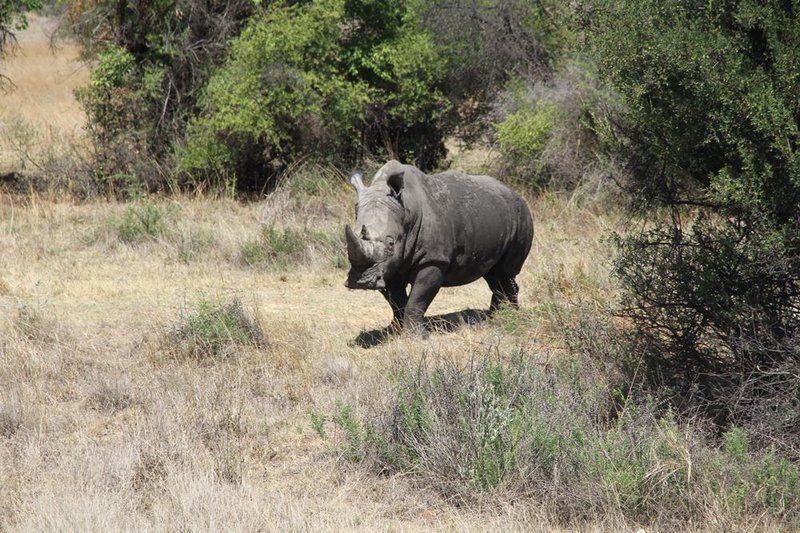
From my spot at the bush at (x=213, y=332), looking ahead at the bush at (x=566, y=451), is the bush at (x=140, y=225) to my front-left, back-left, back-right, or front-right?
back-left

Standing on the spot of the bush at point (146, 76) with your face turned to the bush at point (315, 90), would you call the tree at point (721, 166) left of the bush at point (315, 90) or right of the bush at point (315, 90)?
right

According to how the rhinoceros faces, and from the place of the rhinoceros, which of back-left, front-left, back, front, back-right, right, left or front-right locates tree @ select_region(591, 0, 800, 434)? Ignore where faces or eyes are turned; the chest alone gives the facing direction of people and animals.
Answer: left

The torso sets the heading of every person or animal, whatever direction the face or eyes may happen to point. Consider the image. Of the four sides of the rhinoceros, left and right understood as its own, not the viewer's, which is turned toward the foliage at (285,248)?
right

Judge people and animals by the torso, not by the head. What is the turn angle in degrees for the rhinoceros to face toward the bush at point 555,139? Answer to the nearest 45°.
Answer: approximately 135° to its right

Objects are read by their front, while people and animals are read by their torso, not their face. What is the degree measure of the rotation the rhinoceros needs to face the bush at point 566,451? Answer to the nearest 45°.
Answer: approximately 45° to its left

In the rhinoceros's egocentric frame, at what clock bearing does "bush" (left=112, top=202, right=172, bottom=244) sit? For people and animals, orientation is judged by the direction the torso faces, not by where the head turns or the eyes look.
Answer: The bush is roughly at 3 o'clock from the rhinoceros.

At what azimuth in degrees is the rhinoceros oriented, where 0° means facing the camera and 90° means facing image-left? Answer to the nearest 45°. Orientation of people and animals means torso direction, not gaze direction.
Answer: approximately 45°

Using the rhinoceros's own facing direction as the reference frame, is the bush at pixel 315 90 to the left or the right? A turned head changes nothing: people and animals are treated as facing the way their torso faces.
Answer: on its right

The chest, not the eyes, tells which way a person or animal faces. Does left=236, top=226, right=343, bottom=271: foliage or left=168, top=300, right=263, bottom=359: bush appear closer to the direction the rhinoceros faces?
the bush
